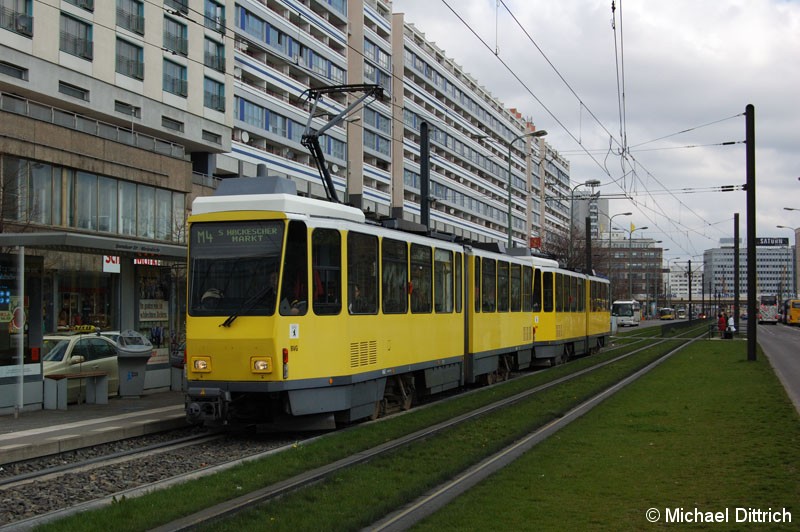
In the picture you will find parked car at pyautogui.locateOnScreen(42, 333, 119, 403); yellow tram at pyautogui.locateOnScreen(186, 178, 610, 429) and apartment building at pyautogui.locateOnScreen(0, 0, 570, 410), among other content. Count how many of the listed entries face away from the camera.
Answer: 0

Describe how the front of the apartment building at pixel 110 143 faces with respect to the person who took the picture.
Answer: facing the viewer and to the right of the viewer

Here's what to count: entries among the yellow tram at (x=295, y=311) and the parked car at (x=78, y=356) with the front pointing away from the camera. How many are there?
0

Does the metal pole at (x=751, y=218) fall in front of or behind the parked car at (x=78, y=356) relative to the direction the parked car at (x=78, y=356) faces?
behind

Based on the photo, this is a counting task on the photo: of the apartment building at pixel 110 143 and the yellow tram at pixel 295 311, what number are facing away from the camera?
0

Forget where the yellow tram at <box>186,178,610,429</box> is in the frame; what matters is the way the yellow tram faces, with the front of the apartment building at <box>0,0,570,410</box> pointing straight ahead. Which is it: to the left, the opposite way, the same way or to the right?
to the right

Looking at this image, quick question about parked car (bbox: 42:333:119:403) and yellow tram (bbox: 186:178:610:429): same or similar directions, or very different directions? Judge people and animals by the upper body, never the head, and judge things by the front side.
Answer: same or similar directions

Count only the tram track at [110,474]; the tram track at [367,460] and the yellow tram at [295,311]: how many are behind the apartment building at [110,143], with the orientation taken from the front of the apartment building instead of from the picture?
0

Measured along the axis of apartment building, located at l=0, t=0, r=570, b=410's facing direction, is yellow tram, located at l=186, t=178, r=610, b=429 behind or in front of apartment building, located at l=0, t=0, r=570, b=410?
in front

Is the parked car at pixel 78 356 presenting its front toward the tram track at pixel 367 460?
no

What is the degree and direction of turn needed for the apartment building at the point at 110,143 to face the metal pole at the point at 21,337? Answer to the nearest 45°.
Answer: approximately 45° to its right

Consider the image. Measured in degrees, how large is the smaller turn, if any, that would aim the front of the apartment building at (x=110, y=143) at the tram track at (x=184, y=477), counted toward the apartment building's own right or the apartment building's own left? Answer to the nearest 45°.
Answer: approximately 45° to the apartment building's own right

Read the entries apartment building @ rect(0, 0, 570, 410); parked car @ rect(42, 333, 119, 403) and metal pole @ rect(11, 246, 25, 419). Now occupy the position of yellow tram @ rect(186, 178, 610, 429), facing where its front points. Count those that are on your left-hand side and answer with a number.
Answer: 0

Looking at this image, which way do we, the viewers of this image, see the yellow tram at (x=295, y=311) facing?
facing the viewer and to the left of the viewer

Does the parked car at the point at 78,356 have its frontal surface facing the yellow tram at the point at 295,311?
no
